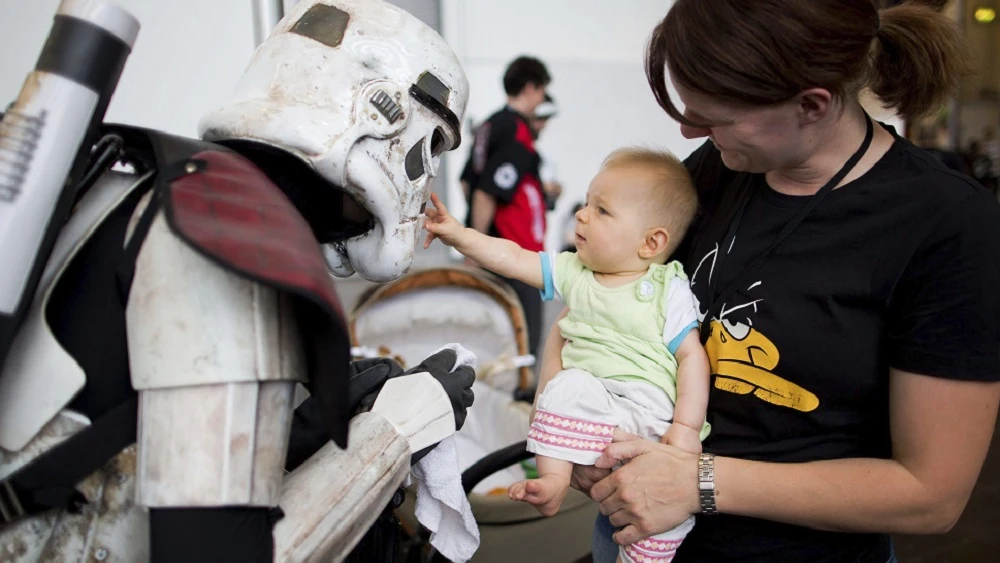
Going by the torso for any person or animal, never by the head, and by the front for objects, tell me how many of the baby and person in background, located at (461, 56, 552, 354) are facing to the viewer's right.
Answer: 1

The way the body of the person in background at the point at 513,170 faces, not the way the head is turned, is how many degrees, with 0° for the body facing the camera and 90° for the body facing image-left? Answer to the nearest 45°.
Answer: approximately 270°

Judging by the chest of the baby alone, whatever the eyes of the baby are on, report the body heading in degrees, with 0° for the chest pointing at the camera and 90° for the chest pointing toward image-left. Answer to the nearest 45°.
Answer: approximately 45°

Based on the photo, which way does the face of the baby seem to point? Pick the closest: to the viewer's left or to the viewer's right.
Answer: to the viewer's left

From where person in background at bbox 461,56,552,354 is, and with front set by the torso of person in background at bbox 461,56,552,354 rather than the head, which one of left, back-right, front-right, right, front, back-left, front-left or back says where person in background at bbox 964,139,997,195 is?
front-left

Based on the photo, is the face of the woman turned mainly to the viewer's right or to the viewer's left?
to the viewer's left

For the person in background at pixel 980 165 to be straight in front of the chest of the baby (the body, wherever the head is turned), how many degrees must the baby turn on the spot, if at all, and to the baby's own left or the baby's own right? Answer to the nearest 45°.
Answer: approximately 135° to the baby's own right

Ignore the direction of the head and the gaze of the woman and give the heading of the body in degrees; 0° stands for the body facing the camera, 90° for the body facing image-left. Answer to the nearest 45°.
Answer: approximately 45°

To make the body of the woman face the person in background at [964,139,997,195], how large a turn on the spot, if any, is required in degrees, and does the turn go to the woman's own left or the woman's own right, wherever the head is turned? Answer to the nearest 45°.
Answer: approximately 135° to the woman's own right
